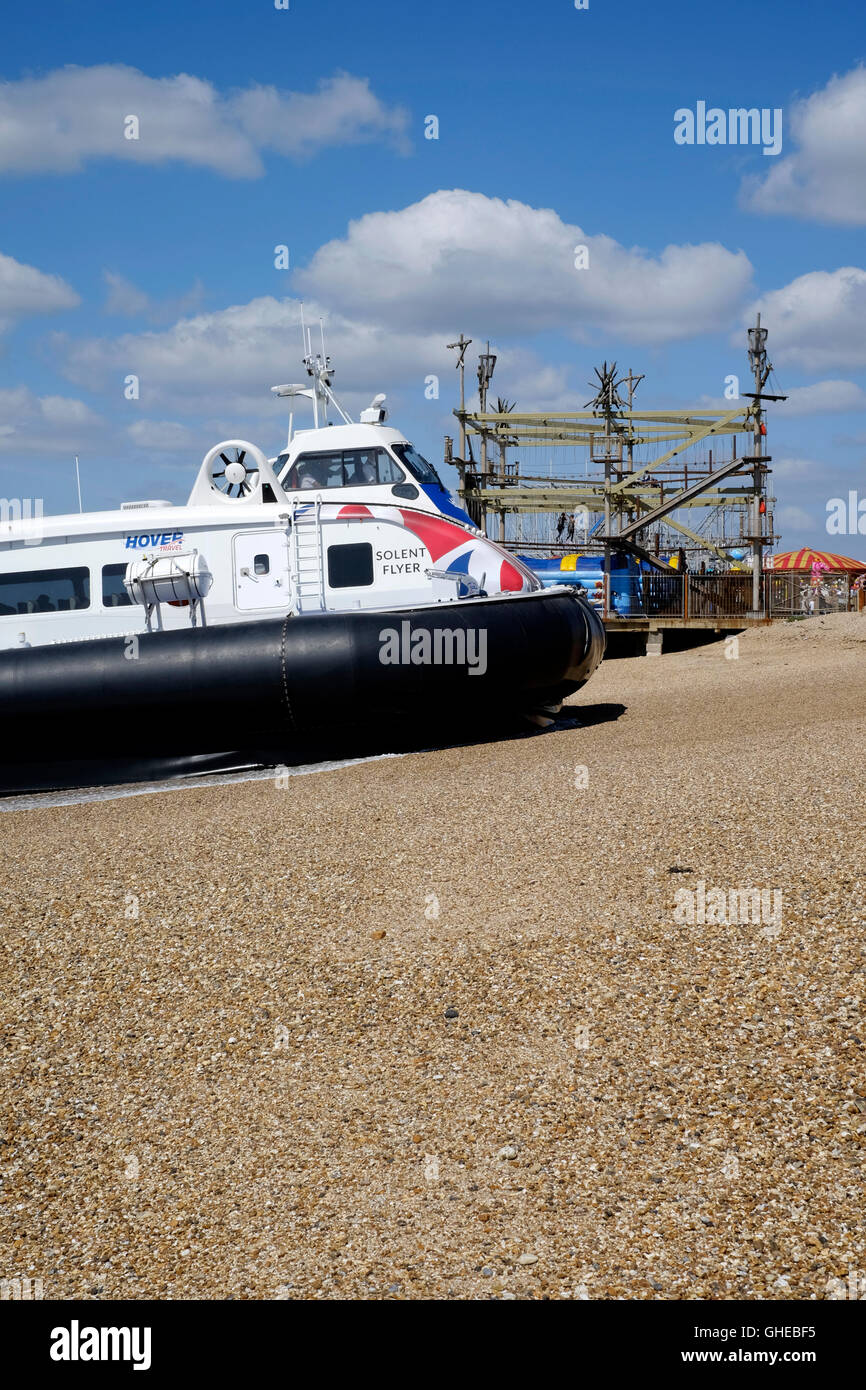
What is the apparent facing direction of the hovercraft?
to the viewer's right

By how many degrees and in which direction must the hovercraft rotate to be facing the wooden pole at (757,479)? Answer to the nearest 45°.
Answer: approximately 45° to its left

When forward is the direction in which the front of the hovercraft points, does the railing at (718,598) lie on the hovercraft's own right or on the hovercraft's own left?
on the hovercraft's own left
